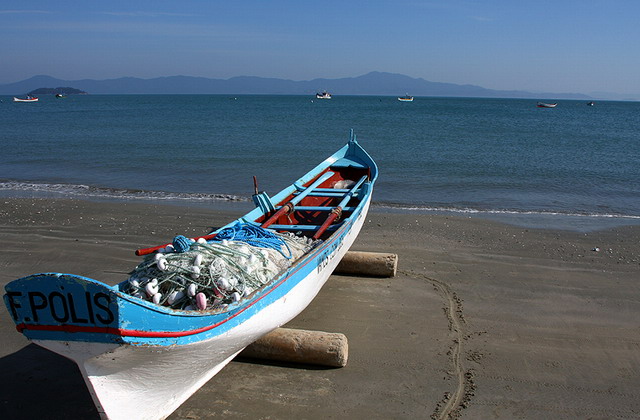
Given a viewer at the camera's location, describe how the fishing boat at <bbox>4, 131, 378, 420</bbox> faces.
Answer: facing away from the viewer and to the right of the viewer
